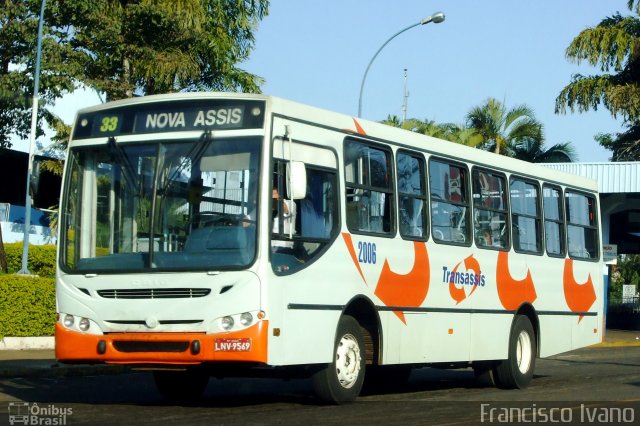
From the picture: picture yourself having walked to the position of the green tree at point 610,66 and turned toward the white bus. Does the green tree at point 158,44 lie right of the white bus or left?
right

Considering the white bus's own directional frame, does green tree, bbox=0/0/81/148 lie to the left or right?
on its right

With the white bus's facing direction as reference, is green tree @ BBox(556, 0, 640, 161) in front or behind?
behind

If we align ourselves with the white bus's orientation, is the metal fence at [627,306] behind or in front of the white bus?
behind

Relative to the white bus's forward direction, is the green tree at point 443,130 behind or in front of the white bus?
behind

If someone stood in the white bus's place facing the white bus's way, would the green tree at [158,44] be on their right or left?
on their right

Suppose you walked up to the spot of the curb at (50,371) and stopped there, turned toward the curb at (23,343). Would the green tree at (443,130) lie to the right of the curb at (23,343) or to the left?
right

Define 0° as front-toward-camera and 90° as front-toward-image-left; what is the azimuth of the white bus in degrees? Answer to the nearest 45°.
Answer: approximately 45°

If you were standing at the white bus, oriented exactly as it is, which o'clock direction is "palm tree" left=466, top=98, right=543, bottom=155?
The palm tree is roughly at 5 o'clock from the white bus.
